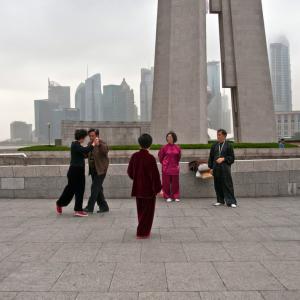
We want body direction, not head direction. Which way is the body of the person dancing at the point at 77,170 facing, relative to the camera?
to the viewer's right

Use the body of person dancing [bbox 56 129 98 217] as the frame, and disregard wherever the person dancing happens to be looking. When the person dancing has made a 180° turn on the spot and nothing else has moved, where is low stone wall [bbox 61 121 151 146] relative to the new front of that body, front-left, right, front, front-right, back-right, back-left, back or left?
right

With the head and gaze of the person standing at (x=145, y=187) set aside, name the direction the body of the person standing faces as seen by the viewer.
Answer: away from the camera

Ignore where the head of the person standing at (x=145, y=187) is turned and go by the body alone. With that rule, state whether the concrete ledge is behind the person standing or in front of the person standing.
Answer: in front

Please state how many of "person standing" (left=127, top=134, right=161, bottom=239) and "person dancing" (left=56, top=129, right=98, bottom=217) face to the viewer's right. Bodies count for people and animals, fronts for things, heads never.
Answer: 1

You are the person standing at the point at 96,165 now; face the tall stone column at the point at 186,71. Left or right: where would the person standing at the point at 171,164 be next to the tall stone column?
right

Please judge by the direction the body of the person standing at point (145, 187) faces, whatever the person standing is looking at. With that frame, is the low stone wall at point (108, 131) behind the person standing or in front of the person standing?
in front

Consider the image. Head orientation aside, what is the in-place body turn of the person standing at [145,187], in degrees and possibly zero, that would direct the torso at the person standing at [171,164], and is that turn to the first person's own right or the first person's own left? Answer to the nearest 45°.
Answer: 0° — they already face them

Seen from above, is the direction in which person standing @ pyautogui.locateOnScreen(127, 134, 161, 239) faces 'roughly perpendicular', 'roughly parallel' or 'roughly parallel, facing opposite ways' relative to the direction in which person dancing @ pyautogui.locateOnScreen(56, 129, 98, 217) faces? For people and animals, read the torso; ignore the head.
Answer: roughly perpendicular

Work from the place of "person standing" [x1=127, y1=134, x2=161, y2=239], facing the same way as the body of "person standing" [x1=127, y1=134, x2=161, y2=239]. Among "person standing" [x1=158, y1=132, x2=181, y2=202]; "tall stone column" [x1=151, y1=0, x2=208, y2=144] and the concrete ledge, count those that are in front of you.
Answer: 3

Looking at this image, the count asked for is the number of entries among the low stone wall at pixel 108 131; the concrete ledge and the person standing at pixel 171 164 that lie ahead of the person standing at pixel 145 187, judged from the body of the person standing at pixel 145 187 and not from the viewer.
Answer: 3

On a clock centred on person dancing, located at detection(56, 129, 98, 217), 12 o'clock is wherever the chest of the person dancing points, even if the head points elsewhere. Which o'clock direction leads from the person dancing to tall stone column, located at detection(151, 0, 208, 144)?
The tall stone column is roughly at 10 o'clock from the person dancing.
